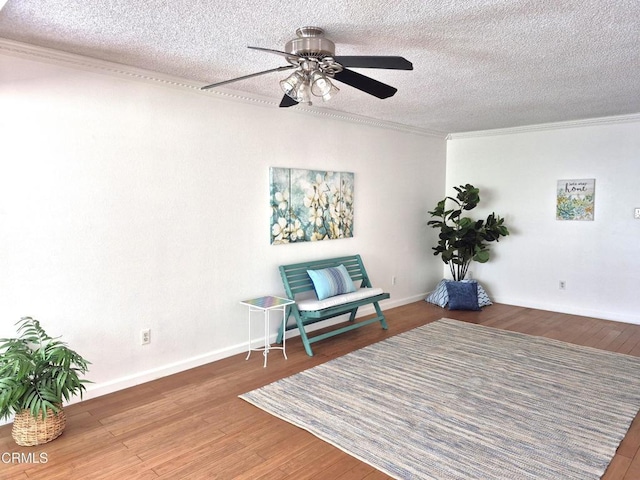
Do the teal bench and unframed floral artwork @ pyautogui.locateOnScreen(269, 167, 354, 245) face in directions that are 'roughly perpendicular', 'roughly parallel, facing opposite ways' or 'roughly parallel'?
roughly parallel

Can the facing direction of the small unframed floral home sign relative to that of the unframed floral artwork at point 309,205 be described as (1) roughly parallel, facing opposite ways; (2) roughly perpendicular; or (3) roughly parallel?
roughly perpendicular

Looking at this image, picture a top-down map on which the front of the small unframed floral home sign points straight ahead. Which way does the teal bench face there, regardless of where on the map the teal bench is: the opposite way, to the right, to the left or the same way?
to the left

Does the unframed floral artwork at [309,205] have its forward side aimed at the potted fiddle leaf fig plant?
no

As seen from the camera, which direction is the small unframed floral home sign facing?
toward the camera

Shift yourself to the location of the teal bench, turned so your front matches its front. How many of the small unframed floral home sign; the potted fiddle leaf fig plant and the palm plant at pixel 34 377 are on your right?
1

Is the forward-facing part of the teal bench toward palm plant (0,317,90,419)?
no

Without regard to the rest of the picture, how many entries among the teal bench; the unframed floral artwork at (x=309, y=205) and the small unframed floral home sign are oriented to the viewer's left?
0

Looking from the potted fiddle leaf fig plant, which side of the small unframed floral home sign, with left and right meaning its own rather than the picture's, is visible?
right

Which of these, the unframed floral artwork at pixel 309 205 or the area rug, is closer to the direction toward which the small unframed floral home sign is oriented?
the area rug

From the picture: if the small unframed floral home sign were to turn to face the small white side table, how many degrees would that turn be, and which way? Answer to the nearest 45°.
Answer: approximately 45° to its right

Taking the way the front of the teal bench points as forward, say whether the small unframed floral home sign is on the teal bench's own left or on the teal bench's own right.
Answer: on the teal bench's own left

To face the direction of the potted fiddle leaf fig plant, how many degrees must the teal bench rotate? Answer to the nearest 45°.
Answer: approximately 90° to its left

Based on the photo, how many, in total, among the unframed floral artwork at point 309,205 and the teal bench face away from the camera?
0

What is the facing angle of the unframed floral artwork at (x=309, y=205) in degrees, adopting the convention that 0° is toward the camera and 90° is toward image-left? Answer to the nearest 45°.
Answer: approximately 315°

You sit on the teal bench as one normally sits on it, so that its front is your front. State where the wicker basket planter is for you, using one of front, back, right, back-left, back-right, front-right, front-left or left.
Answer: right

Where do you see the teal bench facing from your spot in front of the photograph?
facing the viewer and to the right of the viewer

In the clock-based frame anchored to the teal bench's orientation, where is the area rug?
The area rug is roughly at 12 o'clock from the teal bench.

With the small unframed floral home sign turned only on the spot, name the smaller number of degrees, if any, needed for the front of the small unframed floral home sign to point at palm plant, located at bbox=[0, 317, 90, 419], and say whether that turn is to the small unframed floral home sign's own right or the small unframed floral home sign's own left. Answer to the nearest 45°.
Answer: approximately 45° to the small unframed floral home sign's own right
